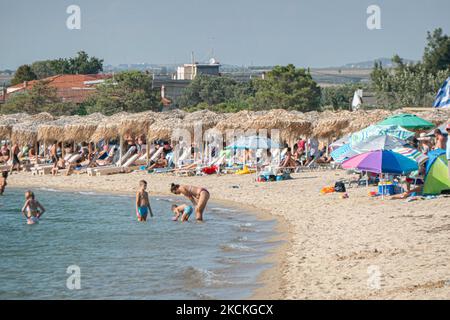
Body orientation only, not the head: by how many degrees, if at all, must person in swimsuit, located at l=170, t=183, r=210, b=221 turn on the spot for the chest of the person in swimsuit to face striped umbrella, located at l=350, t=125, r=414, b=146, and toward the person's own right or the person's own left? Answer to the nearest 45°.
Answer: approximately 135° to the person's own right

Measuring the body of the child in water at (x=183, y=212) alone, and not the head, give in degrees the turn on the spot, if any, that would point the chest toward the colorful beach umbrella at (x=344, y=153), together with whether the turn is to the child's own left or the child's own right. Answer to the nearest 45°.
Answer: approximately 180°

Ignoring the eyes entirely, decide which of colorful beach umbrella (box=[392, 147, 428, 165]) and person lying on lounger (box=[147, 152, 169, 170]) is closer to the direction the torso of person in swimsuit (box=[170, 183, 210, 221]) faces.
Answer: the person lying on lounger

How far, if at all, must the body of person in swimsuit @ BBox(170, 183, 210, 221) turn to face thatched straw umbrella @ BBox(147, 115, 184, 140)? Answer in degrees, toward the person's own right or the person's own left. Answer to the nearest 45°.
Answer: approximately 90° to the person's own right

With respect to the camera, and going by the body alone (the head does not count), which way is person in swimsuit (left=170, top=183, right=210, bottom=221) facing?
to the viewer's left

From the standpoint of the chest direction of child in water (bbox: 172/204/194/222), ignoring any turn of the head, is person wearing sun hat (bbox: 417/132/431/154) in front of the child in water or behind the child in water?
behind
